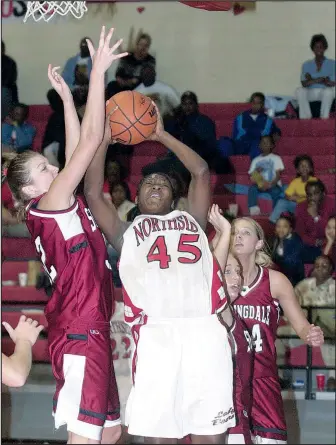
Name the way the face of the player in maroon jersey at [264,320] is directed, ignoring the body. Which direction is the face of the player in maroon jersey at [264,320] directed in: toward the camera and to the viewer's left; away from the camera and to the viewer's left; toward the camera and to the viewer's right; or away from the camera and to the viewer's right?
toward the camera and to the viewer's left

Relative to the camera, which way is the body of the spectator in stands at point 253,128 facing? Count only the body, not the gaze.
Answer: toward the camera

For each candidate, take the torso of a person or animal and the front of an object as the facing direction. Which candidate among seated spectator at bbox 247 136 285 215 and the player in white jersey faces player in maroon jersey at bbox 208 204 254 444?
the seated spectator

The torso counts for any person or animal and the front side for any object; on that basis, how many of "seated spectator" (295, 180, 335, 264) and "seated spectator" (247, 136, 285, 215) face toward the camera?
2

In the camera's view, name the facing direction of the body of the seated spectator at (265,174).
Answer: toward the camera

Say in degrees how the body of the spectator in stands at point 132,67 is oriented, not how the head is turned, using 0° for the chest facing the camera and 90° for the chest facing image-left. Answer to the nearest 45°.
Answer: approximately 45°

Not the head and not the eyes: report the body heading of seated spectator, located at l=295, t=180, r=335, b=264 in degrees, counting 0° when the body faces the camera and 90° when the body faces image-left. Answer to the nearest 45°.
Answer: approximately 0°

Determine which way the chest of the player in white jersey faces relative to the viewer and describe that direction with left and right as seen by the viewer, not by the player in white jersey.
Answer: facing the viewer

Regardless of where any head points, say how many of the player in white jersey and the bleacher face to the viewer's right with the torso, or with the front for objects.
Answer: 0

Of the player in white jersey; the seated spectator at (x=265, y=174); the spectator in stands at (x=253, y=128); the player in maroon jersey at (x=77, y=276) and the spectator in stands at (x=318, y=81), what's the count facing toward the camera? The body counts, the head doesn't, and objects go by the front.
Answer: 4
